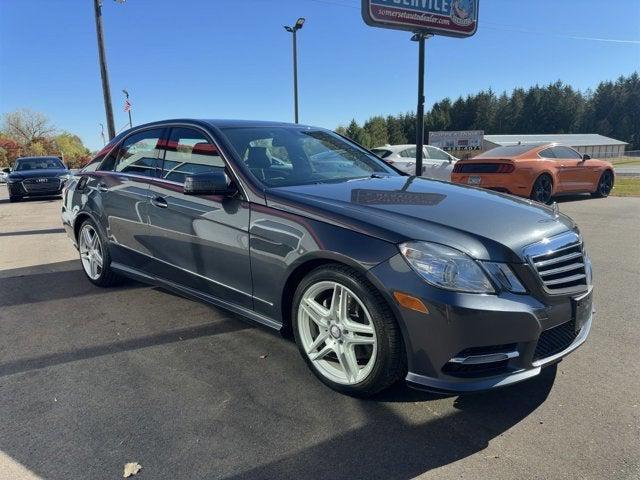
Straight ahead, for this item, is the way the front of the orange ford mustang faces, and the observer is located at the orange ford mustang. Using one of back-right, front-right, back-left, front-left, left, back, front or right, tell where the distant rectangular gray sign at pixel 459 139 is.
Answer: front-left

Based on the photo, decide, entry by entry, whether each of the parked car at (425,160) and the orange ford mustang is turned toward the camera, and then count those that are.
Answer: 0

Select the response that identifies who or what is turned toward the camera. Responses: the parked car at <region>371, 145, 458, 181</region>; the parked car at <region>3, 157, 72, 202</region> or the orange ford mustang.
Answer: the parked car at <region>3, 157, 72, 202</region>

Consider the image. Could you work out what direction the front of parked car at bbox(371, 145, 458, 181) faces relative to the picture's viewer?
facing away from the viewer and to the right of the viewer

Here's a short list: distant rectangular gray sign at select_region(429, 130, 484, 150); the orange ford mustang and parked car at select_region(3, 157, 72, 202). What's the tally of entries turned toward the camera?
2

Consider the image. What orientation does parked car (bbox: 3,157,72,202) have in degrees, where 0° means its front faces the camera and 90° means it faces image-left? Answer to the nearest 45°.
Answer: approximately 0°

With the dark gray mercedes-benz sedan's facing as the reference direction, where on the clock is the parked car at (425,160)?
The parked car is roughly at 8 o'clock from the dark gray mercedes-benz sedan.

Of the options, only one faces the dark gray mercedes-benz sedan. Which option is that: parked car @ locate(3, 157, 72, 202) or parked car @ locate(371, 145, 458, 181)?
parked car @ locate(3, 157, 72, 202)

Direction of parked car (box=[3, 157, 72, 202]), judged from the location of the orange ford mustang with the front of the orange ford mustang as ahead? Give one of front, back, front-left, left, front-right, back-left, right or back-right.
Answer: back-left

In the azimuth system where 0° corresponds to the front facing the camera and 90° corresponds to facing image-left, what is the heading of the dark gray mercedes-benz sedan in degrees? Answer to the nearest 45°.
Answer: approximately 315°

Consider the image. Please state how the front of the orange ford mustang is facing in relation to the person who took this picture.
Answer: facing away from the viewer and to the right of the viewer
